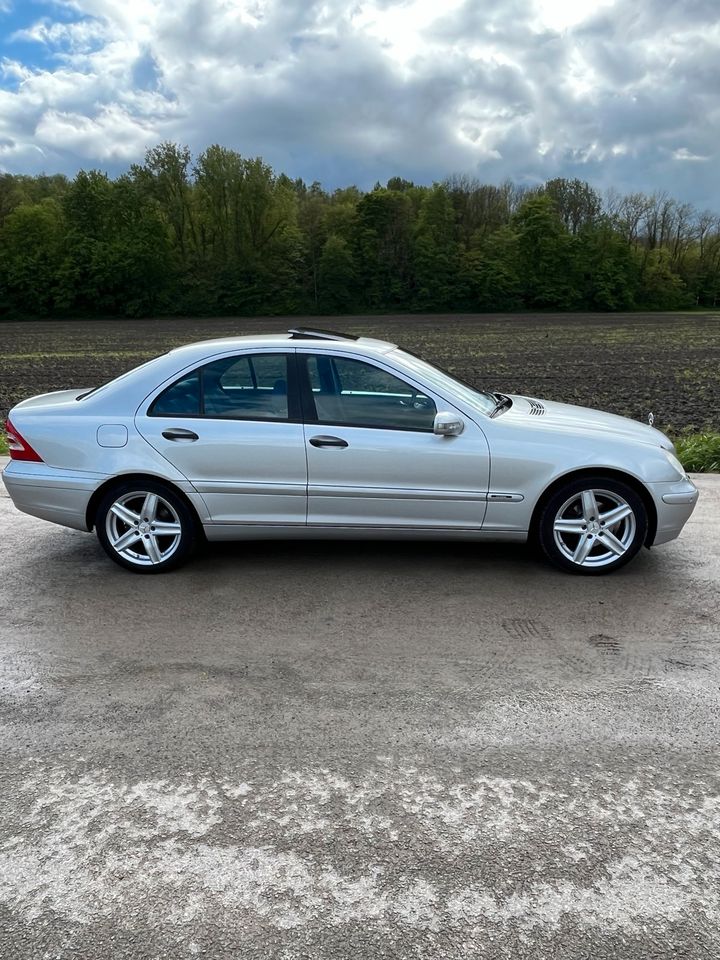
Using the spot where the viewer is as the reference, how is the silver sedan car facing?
facing to the right of the viewer
